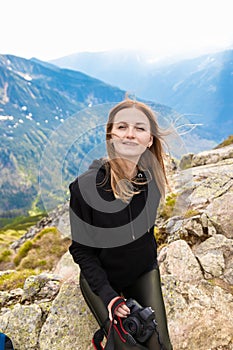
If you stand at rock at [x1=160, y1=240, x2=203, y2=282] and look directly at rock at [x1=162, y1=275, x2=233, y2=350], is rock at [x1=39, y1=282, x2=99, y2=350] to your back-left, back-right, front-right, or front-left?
front-right

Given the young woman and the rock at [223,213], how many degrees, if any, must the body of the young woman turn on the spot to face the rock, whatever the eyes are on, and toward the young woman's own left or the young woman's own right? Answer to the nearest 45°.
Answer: approximately 90° to the young woman's own left

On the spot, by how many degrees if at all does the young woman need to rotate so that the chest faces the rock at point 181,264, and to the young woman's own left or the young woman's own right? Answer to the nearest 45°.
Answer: approximately 90° to the young woman's own left

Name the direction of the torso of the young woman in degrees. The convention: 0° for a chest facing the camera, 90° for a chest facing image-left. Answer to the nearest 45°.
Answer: approximately 315°
